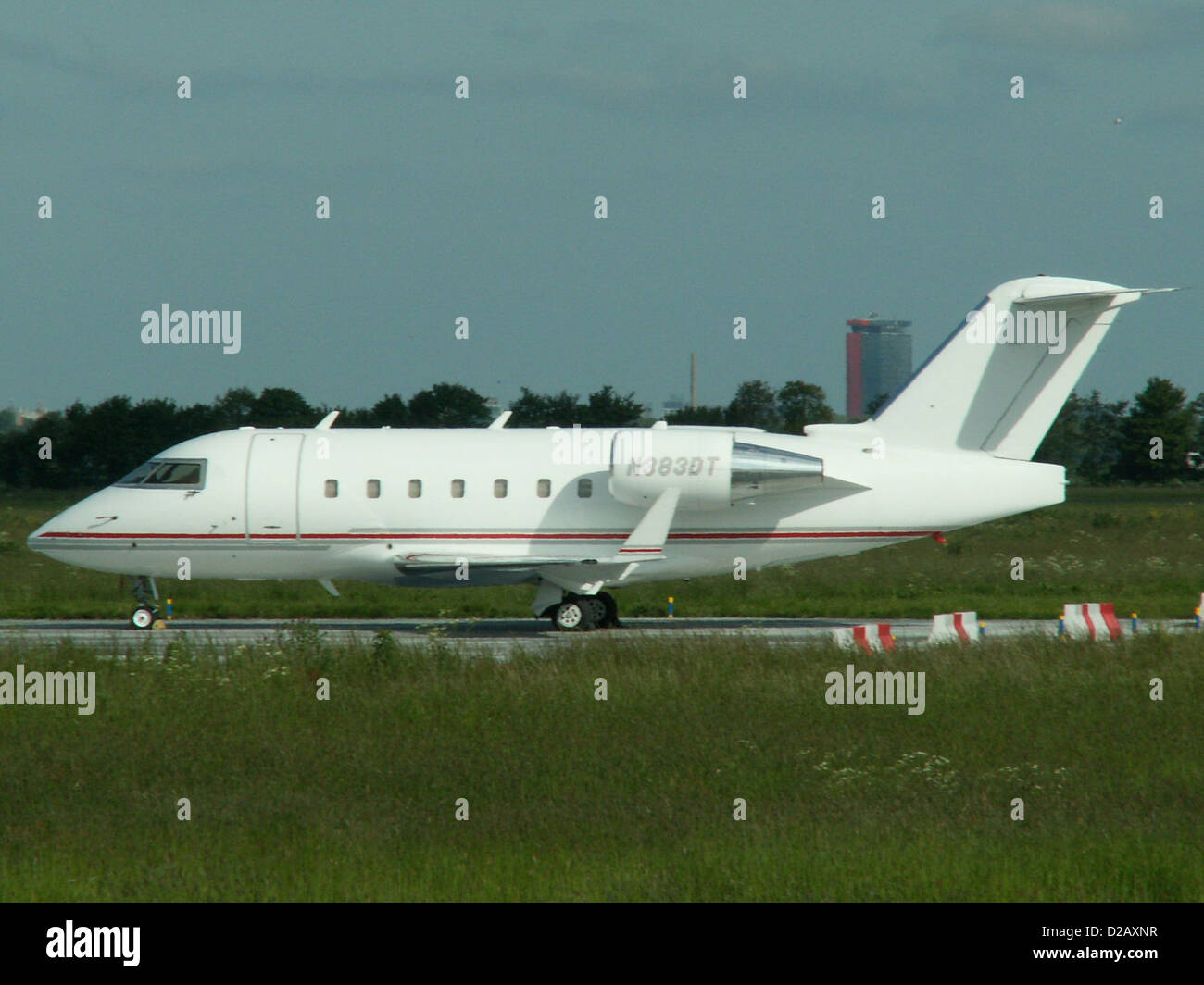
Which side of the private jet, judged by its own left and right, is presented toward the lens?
left

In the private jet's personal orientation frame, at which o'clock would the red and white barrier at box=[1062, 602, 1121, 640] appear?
The red and white barrier is roughly at 7 o'clock from the private jet.

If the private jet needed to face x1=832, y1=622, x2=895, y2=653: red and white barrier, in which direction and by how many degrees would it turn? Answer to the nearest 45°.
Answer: approximately 135° to its left
